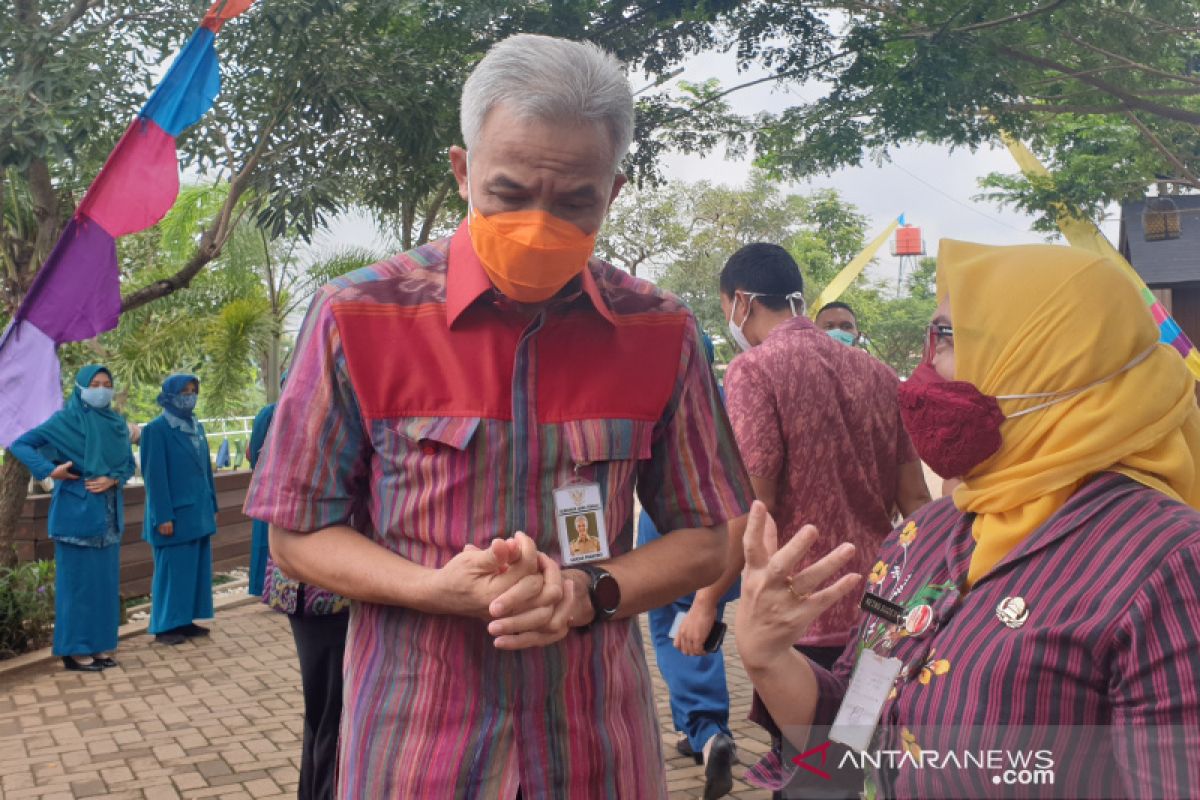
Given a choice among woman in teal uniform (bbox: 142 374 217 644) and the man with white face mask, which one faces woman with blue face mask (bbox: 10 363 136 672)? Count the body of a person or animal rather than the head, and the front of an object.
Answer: the man with white face mask

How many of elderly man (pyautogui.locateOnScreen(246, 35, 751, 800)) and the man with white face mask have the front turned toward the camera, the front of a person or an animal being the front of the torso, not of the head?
1

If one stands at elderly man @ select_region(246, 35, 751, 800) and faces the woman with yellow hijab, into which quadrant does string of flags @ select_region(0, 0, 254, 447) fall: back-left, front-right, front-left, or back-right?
back-left

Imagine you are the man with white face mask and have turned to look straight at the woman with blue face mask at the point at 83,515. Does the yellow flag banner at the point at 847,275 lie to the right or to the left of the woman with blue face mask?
right

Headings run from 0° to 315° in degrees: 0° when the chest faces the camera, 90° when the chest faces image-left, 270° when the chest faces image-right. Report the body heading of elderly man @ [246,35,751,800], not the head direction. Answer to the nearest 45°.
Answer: approximately 0°

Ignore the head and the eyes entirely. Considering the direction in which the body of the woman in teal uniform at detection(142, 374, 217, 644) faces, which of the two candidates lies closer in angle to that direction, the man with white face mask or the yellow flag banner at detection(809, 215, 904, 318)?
the man with white face mask

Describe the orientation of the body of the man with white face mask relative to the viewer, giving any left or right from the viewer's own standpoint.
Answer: facing away from the viewer and to the left of the viewer

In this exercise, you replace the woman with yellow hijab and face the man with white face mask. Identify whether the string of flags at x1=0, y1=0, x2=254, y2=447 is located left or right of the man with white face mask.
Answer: left

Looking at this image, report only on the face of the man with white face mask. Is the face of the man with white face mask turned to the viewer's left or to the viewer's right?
to the viewer's left
